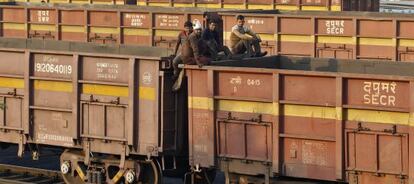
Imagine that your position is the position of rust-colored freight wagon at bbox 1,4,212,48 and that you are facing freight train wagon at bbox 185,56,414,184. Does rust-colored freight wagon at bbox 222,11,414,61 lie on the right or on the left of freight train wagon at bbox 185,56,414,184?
left

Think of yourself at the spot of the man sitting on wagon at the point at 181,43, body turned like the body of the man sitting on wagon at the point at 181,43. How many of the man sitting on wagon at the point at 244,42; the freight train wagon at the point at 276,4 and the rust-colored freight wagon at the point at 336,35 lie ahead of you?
0

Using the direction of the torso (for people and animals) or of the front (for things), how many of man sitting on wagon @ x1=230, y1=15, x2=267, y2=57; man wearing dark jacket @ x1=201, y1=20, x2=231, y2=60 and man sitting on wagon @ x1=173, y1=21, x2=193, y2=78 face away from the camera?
0

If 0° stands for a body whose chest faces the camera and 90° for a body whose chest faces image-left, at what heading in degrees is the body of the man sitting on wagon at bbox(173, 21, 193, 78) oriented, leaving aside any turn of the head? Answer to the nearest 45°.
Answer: approximately 45°

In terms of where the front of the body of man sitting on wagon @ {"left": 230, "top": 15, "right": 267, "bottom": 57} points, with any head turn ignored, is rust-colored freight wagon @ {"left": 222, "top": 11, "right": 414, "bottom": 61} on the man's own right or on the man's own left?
on the man's own left

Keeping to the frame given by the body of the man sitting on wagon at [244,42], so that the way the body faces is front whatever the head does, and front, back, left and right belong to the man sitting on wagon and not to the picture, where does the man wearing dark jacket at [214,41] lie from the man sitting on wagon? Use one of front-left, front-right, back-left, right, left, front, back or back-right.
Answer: right

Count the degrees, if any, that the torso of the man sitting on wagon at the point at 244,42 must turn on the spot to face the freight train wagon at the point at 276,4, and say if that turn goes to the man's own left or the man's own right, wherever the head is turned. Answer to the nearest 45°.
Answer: approximately 135° to the man's own left
